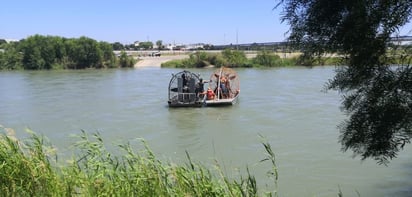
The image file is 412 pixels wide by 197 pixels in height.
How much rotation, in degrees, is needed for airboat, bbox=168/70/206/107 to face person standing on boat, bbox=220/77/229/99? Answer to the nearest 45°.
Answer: approximately 45° to its right

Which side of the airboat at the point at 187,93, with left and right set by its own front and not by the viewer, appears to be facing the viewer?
back

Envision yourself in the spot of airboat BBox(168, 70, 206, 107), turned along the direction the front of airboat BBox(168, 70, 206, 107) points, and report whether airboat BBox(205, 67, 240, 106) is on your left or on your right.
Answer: on your right

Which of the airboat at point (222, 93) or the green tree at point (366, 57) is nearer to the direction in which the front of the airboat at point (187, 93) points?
the airboat
